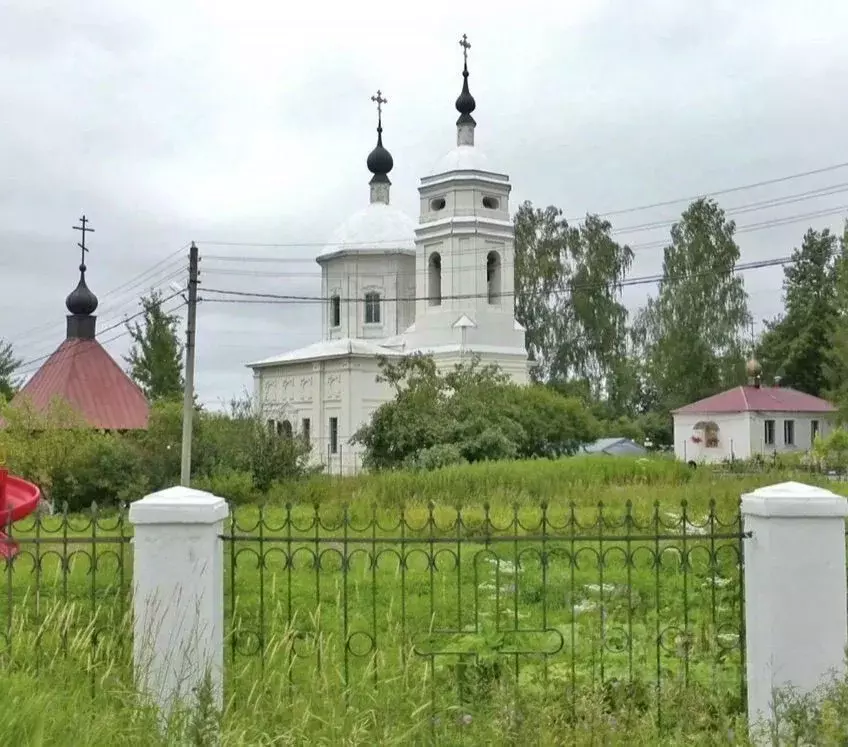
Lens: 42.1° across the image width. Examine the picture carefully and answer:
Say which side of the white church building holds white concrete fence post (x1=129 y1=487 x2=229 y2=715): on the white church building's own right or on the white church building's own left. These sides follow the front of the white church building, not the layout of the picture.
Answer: on the white church building's own right

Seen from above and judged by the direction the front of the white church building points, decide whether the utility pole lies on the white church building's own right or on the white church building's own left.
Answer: on the white church building's own right

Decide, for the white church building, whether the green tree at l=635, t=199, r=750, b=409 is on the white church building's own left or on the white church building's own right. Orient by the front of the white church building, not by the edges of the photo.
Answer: on the white church building's own left

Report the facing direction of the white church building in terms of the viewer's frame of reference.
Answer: facing the viewer and to the right of the viewer

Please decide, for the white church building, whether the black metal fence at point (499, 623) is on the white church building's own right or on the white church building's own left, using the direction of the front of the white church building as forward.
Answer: on the white church building's own right

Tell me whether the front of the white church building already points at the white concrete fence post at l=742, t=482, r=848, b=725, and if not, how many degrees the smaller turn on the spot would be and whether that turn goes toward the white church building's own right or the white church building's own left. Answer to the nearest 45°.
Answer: approximately 45° to the white church building's own right

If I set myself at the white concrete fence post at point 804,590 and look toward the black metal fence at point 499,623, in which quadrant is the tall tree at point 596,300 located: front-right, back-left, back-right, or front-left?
front-right
